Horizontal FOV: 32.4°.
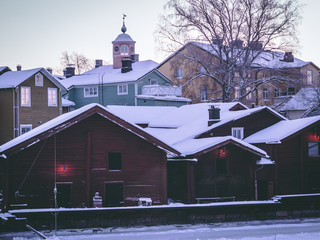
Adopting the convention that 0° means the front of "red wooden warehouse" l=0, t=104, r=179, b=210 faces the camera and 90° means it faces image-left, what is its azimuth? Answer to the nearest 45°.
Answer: approximately 0°
